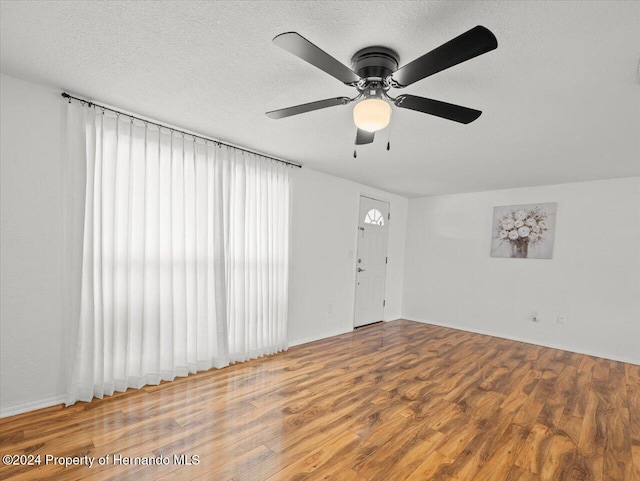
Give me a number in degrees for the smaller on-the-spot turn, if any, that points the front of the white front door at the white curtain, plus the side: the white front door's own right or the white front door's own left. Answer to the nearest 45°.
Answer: approximately 90° to the white front door's own right

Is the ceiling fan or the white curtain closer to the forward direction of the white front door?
the ceiling fan

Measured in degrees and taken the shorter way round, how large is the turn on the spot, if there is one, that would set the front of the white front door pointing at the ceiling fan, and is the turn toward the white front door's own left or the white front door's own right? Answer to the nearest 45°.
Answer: approximately 45° to the white front door's own right

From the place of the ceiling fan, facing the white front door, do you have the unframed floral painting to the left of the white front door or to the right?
right

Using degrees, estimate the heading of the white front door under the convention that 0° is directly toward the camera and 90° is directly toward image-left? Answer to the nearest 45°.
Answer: approximately 315°

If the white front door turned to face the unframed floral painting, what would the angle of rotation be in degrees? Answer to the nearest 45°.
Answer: approximately 45° to its left
